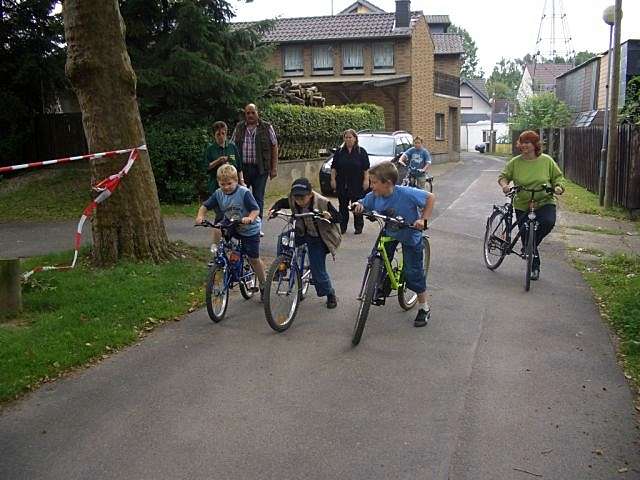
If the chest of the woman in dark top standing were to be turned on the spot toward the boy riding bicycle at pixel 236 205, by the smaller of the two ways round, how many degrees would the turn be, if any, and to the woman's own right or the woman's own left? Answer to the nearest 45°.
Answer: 0° — they already face them

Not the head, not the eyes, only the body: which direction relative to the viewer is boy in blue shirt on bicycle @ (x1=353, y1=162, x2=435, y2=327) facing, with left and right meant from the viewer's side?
facing the viewer and to the left of the viewer

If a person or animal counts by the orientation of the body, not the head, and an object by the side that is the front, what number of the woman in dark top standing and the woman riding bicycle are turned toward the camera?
2

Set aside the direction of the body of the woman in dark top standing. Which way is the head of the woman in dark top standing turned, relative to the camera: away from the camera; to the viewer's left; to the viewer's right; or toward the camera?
toward the camera

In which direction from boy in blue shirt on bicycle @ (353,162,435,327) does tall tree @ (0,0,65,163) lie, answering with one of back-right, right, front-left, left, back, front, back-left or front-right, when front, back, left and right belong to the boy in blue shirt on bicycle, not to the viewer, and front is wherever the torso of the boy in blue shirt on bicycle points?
right

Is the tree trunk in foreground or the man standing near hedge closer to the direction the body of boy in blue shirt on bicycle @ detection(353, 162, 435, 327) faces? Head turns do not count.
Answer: the tree trunk in foreground

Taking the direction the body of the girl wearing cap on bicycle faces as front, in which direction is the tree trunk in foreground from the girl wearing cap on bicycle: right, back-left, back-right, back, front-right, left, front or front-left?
right

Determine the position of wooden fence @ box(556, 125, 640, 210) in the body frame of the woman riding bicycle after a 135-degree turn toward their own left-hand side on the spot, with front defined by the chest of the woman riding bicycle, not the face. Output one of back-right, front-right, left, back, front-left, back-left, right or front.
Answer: front-left

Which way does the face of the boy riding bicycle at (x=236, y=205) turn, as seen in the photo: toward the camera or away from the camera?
toward the camera

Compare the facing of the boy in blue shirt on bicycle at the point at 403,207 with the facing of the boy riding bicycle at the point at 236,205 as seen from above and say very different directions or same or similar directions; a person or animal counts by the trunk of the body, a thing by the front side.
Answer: same or similar directions

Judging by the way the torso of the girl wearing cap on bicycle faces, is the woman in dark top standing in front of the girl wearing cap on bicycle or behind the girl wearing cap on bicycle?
behind

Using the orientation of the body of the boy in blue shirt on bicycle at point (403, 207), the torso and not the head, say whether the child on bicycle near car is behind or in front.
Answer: behind

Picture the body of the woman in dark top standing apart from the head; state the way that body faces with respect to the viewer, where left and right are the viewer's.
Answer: facing the viewer

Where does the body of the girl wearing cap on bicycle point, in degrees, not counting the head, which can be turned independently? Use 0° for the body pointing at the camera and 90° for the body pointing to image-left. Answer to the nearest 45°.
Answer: approximately 45°

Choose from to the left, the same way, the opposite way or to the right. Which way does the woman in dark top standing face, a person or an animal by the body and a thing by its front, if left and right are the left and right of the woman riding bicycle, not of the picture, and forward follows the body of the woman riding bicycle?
the same way

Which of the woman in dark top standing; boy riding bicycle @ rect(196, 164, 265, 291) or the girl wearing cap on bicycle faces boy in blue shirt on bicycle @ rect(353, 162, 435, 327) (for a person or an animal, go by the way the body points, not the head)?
the woman in dark top standing

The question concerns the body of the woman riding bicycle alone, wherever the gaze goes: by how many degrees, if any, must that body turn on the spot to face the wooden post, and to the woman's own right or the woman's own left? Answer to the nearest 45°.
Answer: approximately 45° to the woman's own right

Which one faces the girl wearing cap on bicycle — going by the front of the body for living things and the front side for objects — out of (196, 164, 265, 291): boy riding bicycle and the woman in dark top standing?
the woman in dark top standing
